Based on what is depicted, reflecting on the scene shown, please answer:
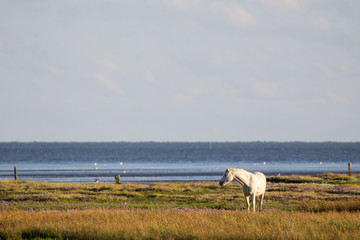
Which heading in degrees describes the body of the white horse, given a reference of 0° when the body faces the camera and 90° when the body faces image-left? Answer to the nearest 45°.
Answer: approximately 45°
